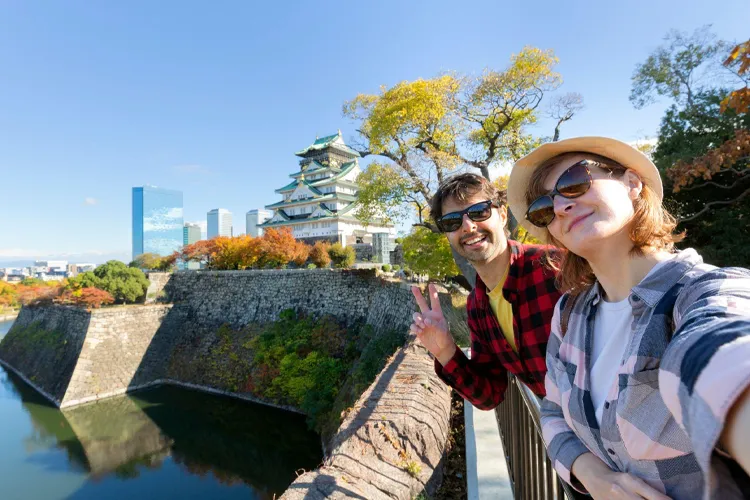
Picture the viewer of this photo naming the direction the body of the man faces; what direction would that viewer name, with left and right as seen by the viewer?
facing the viewer and to the left of the viewer

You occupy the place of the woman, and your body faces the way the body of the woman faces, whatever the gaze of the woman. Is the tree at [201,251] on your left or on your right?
on your right

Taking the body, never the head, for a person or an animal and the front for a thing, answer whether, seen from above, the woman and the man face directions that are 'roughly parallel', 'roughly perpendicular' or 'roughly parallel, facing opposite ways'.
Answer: roughly parallel

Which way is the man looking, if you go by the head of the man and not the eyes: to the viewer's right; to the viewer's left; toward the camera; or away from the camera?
toward the camera

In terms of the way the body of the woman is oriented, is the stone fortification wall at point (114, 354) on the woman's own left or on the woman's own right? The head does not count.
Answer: on the woman's own right

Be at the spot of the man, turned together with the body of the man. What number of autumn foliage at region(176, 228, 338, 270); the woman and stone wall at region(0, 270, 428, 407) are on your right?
2

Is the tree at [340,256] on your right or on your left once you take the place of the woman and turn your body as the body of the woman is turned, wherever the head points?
on your right

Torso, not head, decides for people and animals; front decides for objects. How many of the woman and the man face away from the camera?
0

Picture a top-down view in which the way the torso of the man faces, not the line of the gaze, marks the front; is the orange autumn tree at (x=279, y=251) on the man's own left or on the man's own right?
on the man's own right

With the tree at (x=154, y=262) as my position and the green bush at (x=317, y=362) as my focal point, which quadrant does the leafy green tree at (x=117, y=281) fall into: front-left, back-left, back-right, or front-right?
front-right

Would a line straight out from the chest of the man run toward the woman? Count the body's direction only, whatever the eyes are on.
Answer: no

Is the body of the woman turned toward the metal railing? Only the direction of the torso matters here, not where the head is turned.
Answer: no
